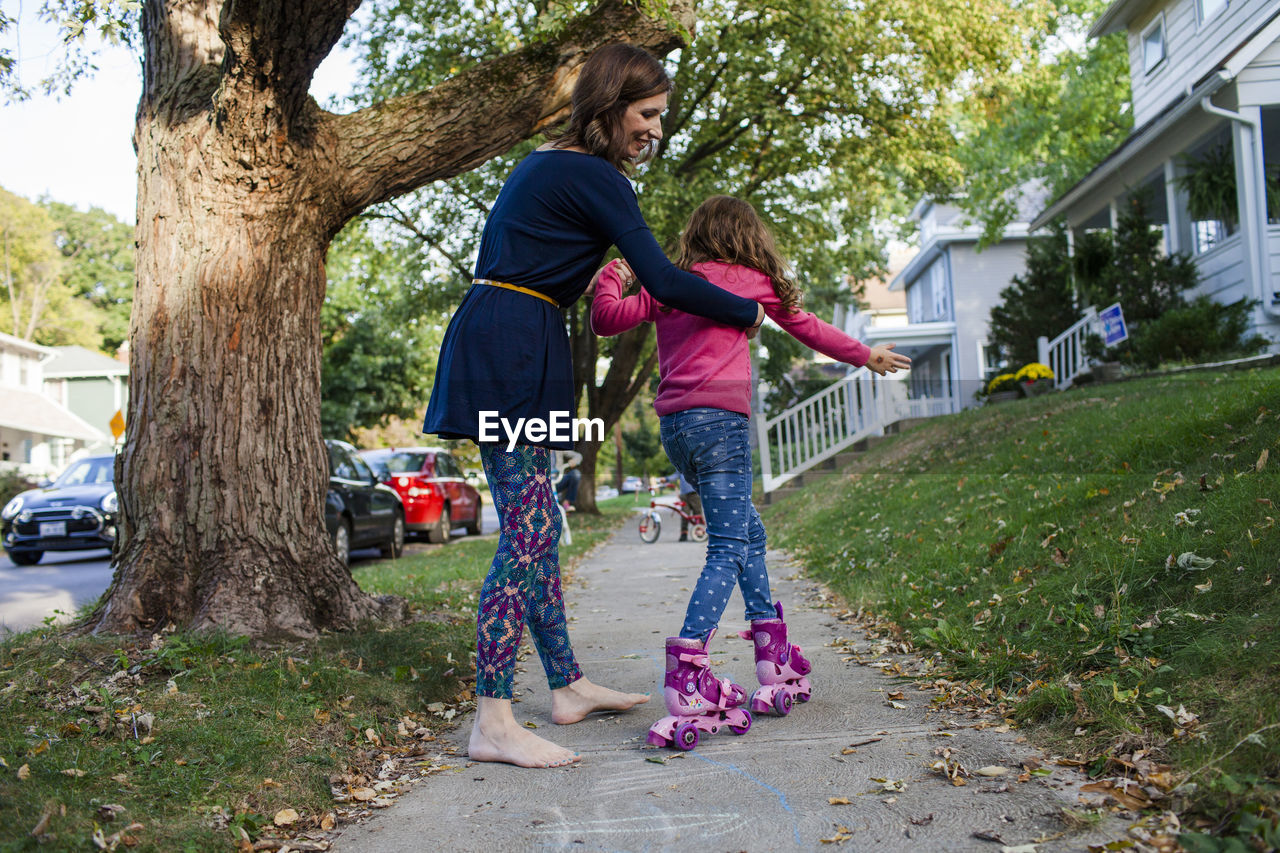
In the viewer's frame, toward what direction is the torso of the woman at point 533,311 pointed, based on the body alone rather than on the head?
to the viewer's right

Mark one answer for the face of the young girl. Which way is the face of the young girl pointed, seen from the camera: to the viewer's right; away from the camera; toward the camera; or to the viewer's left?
away from the camera

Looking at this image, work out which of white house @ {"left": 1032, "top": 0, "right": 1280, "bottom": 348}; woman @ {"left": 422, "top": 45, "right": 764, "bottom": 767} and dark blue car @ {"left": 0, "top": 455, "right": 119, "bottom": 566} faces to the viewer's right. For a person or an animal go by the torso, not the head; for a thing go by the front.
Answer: the woman

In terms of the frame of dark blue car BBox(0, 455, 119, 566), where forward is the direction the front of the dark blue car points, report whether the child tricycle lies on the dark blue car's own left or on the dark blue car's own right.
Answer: on the dark blue car's own left

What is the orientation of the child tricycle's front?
to the viewer's left

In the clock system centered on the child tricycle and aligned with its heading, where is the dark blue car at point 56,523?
The dark blue car is roughly at 12 o'clock from the child tricycle.

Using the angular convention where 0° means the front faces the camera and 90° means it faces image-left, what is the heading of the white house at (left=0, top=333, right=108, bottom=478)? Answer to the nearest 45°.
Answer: approximately 315°

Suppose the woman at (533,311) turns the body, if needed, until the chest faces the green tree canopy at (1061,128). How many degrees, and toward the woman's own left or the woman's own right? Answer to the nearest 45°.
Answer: approximately 45° to the woman's own left

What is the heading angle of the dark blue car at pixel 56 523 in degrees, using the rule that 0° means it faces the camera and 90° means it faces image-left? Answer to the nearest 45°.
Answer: approximately 45°

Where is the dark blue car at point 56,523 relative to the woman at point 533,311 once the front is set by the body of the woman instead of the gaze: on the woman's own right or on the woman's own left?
on the woman's own left

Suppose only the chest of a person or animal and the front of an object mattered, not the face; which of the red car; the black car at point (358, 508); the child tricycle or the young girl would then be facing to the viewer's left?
the child tricycle

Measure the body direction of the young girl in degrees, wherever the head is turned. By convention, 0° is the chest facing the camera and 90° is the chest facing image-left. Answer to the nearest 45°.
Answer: approximately 225°

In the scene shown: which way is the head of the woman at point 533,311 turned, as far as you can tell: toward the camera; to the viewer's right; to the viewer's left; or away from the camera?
to the viewer's right

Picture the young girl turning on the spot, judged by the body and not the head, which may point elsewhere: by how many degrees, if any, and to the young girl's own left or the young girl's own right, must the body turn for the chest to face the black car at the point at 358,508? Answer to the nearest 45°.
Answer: approximately 90° to the young girl's own left

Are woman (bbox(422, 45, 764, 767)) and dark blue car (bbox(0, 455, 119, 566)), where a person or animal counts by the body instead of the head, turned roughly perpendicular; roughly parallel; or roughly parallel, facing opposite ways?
roughly perpendicular

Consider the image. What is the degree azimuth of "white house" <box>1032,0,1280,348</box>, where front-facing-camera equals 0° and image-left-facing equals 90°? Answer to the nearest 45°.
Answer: approximately 45°
